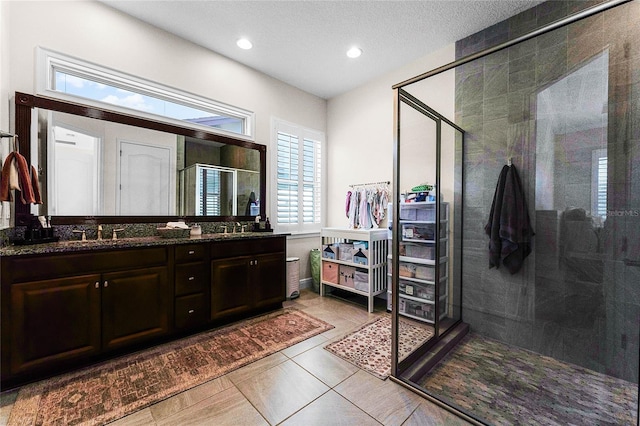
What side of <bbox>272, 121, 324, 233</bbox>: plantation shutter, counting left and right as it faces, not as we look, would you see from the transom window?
right

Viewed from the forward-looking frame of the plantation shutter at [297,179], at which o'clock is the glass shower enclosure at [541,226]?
The glass shower enclosure is roughly at 12 o'clock from the plantation shutter.

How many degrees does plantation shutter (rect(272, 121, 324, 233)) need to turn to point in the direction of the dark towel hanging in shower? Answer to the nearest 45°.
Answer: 0° — it already faces it

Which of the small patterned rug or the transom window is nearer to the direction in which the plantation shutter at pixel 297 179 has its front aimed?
the small patterned rug

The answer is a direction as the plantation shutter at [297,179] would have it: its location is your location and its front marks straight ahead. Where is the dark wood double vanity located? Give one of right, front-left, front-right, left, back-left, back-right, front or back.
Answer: right

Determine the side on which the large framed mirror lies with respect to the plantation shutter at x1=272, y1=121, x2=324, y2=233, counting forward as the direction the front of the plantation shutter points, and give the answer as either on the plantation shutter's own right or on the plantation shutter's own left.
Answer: on the plantation shutter's own right

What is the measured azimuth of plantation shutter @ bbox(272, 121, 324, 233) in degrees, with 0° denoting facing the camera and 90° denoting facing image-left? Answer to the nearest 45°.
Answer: approximately 315°

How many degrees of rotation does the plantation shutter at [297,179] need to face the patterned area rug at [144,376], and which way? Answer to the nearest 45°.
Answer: approximately 90° to its right

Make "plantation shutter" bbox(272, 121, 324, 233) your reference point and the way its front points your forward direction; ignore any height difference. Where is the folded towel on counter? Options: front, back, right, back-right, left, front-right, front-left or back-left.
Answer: right

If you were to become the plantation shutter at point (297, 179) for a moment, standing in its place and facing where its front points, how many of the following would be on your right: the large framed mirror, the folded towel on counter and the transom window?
3
